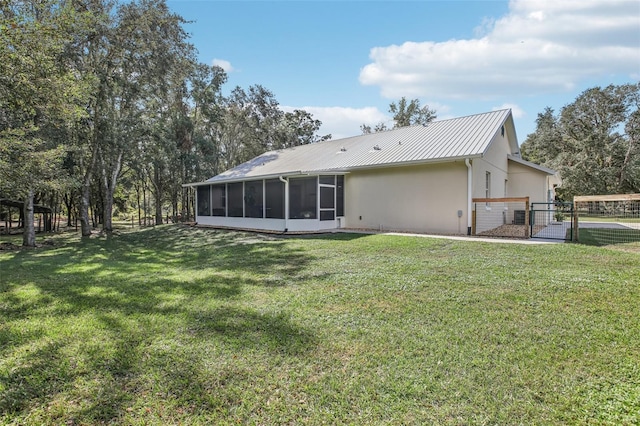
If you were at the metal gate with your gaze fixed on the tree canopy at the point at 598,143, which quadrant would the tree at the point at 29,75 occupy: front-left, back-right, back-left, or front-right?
back-left

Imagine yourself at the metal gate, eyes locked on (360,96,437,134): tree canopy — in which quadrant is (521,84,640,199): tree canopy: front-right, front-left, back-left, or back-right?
front-right
